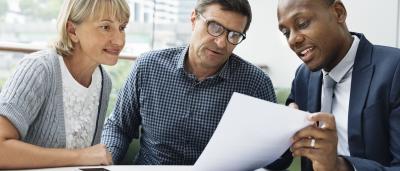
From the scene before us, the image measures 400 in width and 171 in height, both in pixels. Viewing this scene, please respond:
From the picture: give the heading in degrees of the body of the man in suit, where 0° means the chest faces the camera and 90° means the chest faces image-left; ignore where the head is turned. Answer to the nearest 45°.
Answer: approximately 45°

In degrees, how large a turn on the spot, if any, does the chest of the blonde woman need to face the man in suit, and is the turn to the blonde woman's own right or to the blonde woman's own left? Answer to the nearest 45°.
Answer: approximately 45° to the blonde woman's own left

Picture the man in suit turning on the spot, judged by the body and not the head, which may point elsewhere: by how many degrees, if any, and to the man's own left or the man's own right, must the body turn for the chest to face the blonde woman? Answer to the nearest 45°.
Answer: approximately 45° to the man's own right

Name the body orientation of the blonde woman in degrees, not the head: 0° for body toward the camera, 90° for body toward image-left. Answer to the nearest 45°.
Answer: approximately 315°

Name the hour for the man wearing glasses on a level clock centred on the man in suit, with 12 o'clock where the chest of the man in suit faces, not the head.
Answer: The man wearing glasses is roughly at 2 o'clock from the man in suit.

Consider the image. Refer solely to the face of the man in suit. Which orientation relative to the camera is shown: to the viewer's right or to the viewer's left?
to the viewer's left
